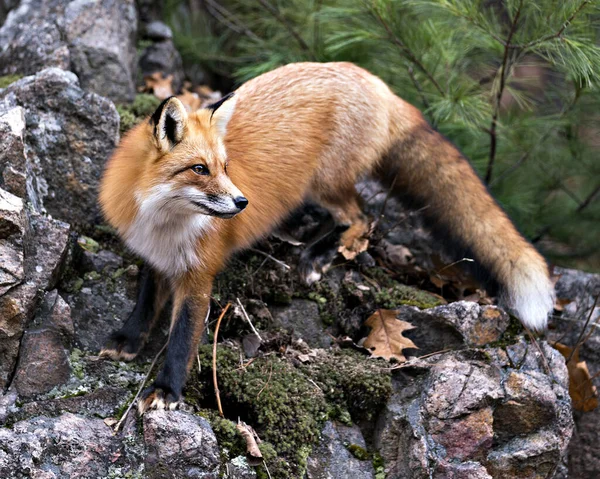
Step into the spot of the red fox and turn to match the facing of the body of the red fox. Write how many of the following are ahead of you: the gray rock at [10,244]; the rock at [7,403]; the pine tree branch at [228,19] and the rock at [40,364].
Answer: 3

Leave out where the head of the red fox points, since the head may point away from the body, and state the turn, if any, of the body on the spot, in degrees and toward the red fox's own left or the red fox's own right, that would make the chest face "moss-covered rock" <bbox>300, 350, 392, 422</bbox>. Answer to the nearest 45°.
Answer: approximately 45° to the red fox's own left

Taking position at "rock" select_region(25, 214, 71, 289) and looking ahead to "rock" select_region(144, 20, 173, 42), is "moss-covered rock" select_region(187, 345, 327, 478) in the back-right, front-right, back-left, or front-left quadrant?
back-right

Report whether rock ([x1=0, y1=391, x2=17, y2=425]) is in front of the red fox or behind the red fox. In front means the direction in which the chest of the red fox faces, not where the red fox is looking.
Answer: in front

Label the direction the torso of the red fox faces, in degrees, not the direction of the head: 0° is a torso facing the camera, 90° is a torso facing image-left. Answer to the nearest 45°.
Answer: approximately 45°

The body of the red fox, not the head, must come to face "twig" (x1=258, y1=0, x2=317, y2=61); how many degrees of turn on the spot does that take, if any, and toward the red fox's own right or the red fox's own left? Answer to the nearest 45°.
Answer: approximately 135° to the red fox's own right

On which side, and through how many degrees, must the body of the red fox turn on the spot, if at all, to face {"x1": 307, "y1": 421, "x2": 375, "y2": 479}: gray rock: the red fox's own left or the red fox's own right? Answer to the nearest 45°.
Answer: approximately 45° to the red fox's own left

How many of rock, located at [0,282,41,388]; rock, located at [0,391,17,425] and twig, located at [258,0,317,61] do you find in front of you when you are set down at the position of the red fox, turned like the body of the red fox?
2

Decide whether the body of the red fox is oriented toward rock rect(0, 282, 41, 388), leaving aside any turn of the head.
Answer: yes

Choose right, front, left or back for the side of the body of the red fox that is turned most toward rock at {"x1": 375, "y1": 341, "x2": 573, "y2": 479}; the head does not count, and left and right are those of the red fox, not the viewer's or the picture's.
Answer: left

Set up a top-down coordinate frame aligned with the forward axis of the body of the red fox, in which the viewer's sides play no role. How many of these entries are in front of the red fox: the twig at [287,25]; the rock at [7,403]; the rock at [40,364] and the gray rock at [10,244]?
3
